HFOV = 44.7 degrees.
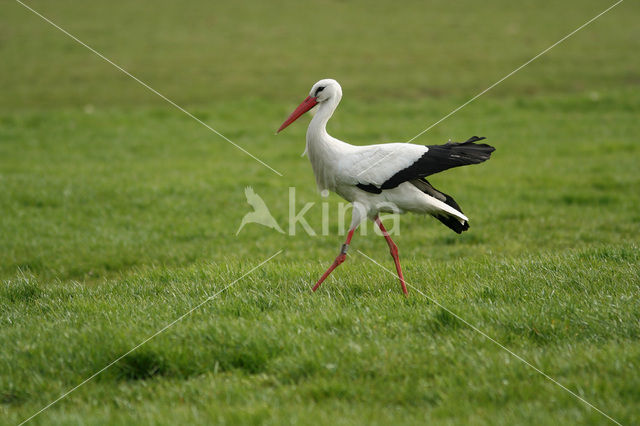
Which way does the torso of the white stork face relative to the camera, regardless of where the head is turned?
to the viewer's left
